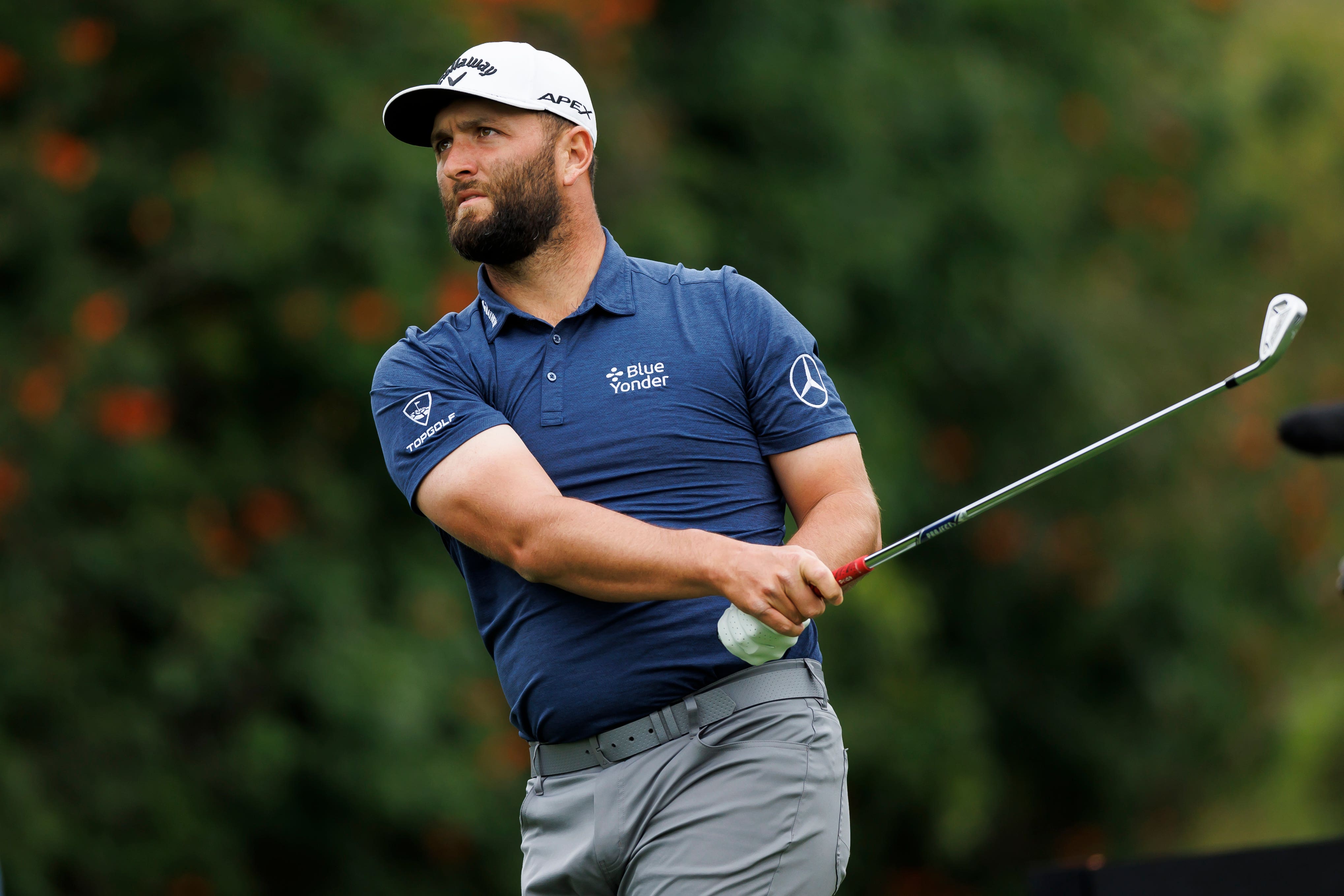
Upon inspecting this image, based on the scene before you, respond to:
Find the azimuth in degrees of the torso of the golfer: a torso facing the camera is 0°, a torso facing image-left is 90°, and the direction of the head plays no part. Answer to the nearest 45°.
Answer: approximately 45°
